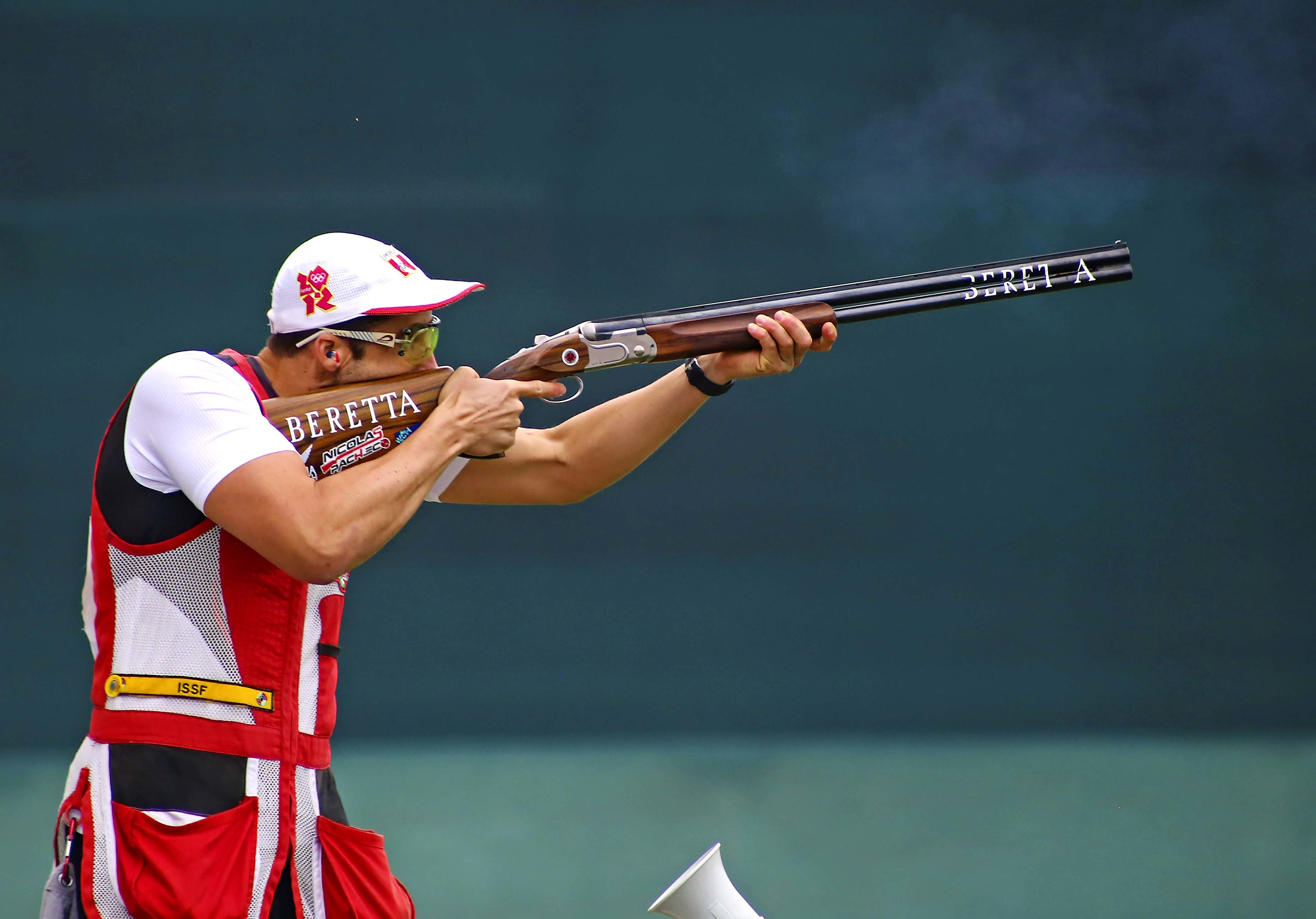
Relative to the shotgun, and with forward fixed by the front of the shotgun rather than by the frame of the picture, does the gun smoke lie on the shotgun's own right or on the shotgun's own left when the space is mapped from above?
on the shotgun's own left

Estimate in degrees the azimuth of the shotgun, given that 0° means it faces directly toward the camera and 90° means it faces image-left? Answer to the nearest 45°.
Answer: approximately 270°
